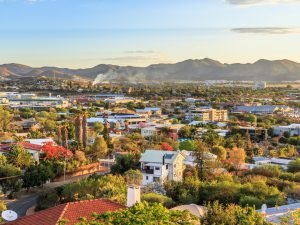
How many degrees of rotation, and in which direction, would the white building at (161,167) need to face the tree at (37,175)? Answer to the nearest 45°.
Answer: approximately 45° to its right

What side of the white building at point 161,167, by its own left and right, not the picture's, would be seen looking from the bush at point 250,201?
left

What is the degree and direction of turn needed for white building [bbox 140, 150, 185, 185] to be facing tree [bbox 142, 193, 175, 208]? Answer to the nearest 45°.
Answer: approximately 45° to its left

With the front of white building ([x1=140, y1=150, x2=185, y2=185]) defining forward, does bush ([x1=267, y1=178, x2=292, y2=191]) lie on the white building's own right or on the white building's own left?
on the white building's own left

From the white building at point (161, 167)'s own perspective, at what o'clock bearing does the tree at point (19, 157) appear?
The tree is roughly at 2 o'clock from the white building.

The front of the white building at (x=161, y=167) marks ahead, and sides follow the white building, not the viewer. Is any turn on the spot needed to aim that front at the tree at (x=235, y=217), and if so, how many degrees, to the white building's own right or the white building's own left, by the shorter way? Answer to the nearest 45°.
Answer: approximately 45° to the white building's own left

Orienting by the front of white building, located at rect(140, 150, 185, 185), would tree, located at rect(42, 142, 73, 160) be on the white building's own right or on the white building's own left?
on the white building's own right

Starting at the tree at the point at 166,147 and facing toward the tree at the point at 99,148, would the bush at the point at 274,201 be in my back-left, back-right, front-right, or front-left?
back-left

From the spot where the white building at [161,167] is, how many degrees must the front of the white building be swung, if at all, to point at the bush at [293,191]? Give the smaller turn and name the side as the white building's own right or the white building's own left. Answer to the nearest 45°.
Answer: approximately 90° to the white building's own left

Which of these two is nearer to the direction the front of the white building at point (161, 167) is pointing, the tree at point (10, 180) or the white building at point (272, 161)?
the tree

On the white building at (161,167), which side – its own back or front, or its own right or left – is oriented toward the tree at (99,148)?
right

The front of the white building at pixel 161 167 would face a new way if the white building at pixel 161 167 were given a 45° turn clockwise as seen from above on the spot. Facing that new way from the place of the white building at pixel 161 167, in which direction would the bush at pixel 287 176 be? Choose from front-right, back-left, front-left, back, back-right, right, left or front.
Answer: back

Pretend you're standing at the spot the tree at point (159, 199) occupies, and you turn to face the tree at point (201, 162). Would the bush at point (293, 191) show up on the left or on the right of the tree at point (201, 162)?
right

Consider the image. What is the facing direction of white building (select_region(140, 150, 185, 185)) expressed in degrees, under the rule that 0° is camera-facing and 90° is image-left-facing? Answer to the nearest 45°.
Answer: approximately 45°
